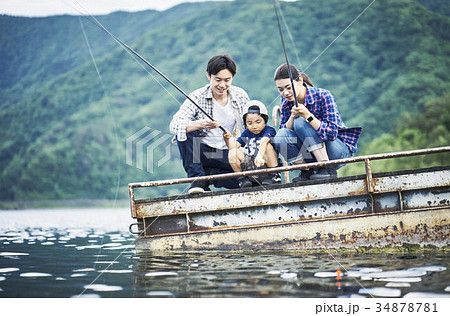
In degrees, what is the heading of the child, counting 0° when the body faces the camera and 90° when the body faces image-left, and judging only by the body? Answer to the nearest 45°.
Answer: approximately 0°

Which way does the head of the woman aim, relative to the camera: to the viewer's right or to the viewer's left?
to the viewer's left

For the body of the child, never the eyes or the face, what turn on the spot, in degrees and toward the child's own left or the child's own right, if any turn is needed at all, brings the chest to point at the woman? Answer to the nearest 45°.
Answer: approximately 90° to the child's own left

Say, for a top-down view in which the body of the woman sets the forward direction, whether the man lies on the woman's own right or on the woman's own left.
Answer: on the woman's own right

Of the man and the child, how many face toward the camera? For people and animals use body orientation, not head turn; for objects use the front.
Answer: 2

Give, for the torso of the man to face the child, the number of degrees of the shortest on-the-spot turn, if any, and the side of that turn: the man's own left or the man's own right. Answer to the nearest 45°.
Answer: approximately 45° to the man's own left

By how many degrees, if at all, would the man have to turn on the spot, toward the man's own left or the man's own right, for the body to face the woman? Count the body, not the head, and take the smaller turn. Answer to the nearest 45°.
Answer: approximately 45° to the man's own left

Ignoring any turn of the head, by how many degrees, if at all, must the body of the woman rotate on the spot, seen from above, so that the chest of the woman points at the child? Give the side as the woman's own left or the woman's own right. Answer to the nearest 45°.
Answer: approximately 45° to the woman's own right
